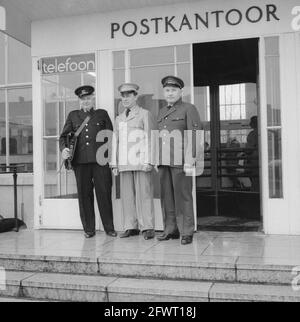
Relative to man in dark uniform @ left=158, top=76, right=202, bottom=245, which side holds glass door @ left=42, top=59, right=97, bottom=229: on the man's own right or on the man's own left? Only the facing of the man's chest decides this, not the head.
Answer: on the man's own right

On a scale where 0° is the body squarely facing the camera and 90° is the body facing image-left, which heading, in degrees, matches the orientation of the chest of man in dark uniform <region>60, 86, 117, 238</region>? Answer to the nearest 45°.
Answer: approximately 0°

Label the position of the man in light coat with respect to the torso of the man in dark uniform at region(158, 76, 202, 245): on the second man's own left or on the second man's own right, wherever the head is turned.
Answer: on the second man's own right

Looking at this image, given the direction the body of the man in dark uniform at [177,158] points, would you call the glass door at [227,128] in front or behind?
behind

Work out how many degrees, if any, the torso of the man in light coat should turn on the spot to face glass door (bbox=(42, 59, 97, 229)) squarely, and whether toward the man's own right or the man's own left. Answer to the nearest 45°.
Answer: approximately 90° to the man's own right

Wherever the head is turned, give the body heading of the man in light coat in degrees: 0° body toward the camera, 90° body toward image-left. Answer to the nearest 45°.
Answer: approximately 45°

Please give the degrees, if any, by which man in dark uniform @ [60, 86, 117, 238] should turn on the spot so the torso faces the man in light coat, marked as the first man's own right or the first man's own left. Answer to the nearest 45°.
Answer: approximately 45° to the first man's own left

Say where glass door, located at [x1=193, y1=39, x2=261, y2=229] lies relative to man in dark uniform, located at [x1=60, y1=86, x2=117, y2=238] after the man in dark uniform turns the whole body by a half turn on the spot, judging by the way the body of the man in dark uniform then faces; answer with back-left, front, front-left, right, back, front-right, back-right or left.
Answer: front-right

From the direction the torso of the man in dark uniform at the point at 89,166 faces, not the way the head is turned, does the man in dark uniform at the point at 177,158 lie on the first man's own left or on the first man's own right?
on the first man's own left

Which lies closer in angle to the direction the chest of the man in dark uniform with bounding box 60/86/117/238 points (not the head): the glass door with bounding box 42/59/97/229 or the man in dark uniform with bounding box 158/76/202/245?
the man in dark uniform
